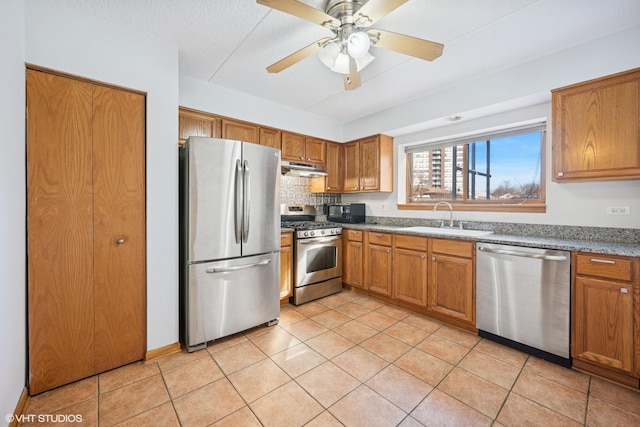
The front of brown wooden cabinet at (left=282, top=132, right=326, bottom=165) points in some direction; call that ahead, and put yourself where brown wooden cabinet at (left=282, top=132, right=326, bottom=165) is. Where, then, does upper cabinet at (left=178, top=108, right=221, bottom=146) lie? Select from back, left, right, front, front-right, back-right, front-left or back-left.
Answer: right

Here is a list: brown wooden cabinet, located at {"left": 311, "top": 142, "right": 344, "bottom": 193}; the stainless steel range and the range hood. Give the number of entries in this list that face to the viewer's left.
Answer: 0

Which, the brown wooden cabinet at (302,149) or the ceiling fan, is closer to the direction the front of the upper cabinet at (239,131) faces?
the ceiling fan

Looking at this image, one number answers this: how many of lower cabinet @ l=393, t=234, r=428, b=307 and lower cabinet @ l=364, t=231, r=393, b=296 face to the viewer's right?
0

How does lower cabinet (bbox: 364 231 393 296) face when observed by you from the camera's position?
facing the viewer and to the left of the viewer

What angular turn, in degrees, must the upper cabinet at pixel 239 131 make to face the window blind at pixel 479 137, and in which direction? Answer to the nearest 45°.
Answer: approximately 45° to its left

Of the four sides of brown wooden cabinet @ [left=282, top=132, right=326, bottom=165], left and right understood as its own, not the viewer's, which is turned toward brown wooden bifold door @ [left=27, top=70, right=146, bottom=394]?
right

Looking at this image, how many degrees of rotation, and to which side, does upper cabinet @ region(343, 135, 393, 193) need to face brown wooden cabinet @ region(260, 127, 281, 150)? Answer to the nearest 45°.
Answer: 0° — it already faces it

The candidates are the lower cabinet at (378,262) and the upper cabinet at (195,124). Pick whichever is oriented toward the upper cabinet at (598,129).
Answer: the upper cabinet at (195,124)

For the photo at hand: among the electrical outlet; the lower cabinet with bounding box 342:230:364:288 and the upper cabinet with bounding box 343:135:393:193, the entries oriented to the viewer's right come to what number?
0

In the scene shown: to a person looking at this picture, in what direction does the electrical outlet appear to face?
facing the viewer

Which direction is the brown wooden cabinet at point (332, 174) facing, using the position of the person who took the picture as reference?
facing the viewer and to the right of the viewer

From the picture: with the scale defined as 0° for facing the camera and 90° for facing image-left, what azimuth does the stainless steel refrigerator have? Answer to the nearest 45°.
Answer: approximately 315°

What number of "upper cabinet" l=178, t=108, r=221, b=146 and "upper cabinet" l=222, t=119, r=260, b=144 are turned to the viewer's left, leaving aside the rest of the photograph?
0
